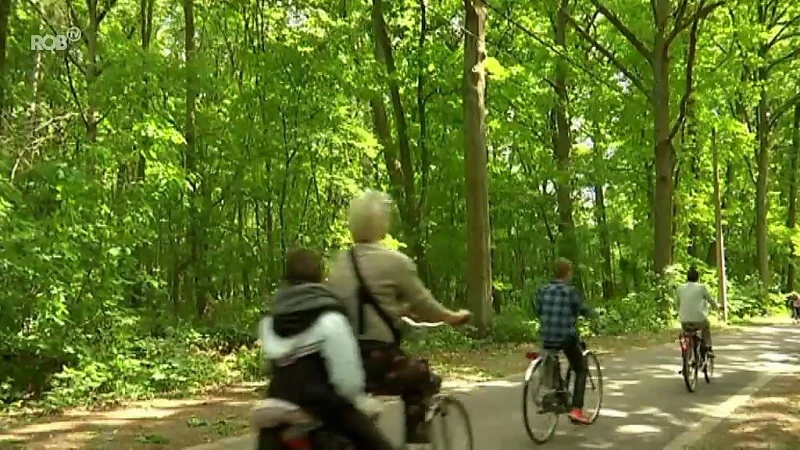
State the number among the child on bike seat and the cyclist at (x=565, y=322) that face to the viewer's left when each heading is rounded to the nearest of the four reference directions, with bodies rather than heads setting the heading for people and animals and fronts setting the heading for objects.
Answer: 0

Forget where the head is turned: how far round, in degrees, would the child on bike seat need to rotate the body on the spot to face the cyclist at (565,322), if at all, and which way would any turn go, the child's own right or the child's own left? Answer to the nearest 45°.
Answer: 0° — they already face them

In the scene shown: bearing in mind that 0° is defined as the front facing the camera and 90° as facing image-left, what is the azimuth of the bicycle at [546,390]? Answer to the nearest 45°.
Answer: approximately 225°

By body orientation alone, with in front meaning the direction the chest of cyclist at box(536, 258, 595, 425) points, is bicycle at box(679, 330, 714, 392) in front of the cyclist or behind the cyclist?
in front

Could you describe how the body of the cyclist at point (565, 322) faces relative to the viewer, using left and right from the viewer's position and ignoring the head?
facing away from the viewer and to the right of the viewer

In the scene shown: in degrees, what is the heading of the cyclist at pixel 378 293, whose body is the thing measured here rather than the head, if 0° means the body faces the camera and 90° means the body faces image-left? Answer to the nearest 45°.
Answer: approximately 225°

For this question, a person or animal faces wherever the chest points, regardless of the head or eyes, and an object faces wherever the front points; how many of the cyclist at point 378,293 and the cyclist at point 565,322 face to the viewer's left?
0

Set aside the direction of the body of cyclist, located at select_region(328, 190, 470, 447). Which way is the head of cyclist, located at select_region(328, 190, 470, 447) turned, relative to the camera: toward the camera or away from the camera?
away from the camera

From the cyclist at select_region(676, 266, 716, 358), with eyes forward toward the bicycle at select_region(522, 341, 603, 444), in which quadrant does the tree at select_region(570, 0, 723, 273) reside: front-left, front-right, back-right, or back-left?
back-right

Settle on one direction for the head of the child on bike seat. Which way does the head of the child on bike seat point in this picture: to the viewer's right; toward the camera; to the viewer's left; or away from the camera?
away from the camera
